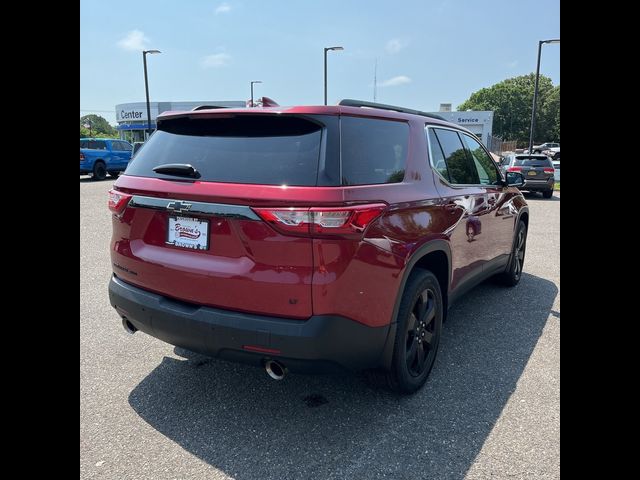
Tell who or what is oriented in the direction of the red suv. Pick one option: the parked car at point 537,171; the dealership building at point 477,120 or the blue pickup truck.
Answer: the dealership building

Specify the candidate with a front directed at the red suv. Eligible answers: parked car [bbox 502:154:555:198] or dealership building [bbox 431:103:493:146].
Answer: the dealership building

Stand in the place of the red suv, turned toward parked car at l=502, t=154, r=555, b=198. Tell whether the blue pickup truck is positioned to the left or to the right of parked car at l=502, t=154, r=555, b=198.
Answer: left

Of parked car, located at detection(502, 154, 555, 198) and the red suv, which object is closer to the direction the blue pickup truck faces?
the parked car

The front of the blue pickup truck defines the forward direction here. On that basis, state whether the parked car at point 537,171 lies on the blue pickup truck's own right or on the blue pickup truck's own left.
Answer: on the blue pickup truck's own right

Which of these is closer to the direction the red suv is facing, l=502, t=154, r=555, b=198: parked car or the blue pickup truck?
the parked car

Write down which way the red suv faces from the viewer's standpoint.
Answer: facing away from the viewer and to the right of the viewer

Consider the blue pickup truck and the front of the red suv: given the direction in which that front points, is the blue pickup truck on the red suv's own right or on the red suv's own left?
on the red suv's own left

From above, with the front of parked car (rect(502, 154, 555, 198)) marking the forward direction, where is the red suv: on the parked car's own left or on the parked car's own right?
on the parked car's own left

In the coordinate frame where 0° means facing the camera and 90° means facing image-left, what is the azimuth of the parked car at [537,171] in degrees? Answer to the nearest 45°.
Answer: approximately 135°

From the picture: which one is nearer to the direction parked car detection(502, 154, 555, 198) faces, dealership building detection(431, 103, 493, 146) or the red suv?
the dealership building
